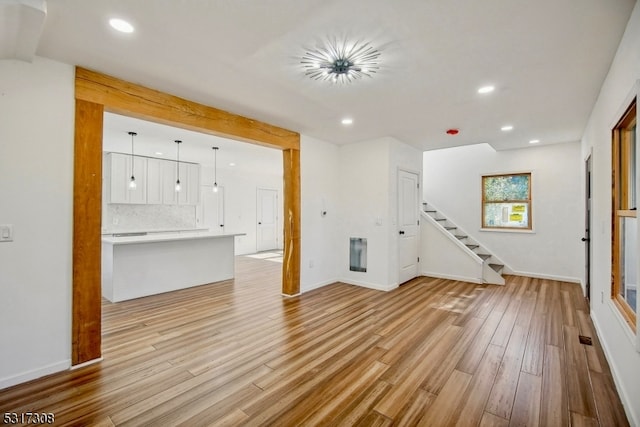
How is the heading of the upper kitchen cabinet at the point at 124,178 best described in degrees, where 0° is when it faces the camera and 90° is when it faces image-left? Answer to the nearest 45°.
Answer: approximately 315°

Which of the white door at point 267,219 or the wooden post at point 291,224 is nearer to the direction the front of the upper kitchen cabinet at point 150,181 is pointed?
the wooden post

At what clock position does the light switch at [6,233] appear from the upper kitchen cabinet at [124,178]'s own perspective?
The light switch is roughly at 2 o'clock from the upper kitchen cabinet.

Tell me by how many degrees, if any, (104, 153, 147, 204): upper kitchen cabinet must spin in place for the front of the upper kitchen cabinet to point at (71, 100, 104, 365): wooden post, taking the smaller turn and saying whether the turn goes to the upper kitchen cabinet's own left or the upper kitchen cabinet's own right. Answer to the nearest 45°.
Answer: approximately 45° to the upper kitchen cabinet's own right

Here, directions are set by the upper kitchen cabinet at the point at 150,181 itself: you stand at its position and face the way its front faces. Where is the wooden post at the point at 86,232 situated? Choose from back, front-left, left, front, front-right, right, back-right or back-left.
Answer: front-right

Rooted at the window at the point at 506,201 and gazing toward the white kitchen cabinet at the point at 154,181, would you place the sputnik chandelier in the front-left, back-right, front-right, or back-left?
front-left

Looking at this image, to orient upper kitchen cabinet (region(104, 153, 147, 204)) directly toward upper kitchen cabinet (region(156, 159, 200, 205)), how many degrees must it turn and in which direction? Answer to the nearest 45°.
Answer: approximately 45° to its left

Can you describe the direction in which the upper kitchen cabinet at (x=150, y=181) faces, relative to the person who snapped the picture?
facing the viewer and to the right of the viewer
